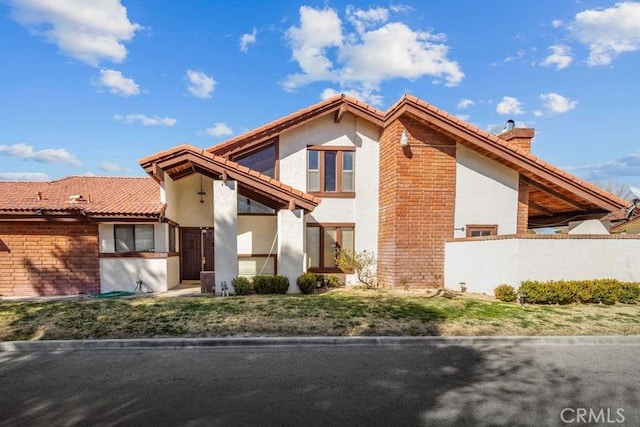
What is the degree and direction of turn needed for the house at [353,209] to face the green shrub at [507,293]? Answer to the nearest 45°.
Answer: approximately 45° to its left

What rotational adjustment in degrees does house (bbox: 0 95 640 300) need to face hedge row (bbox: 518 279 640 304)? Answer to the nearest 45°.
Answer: approximately 45° to its left

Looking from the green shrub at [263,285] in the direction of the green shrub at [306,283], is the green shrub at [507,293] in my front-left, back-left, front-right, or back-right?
front-right

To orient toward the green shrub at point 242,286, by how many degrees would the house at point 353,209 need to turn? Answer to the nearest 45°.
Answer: approximately 45° to its right

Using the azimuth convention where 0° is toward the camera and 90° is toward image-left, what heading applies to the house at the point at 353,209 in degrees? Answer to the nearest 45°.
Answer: approximately 0°

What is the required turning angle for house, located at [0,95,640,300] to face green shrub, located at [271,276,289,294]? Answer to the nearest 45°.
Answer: approximately 45° to its right

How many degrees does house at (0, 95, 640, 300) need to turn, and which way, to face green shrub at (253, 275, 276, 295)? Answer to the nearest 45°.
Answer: approximately 45° to its right
